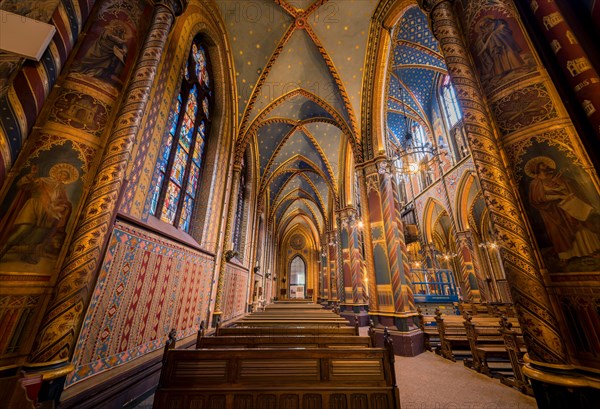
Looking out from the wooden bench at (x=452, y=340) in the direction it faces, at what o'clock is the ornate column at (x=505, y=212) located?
The ornate column is roughly at 1 o'clock from the wooden bench.
